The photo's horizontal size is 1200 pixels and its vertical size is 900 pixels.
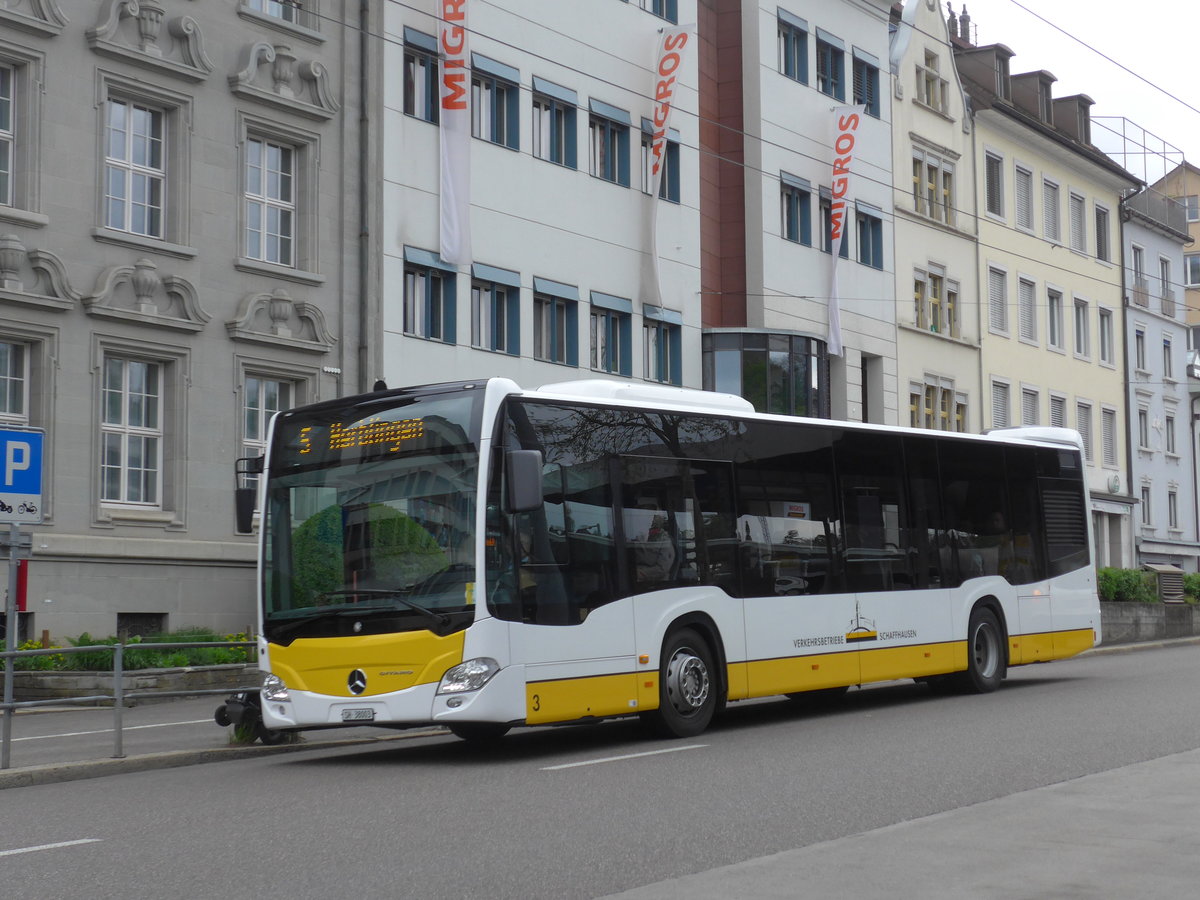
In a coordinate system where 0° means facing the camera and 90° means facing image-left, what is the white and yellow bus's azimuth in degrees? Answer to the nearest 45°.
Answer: approximately 45°

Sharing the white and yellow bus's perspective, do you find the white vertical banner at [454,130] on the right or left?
on its right

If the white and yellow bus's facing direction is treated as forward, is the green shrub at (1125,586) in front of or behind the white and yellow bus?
behind

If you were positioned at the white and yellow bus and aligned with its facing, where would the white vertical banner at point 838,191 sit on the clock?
The white vertical banner is roughly at 5 o'clock from the white and yellow bus.

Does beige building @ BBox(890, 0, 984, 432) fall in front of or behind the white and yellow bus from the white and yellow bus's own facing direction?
behind

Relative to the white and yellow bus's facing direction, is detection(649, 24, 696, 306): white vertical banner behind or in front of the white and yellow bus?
behind

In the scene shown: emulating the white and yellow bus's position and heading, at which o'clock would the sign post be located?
The sign post is roughly at 1 o'clock from the white and yellow bus.

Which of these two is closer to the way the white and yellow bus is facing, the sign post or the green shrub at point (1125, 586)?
the sign post
